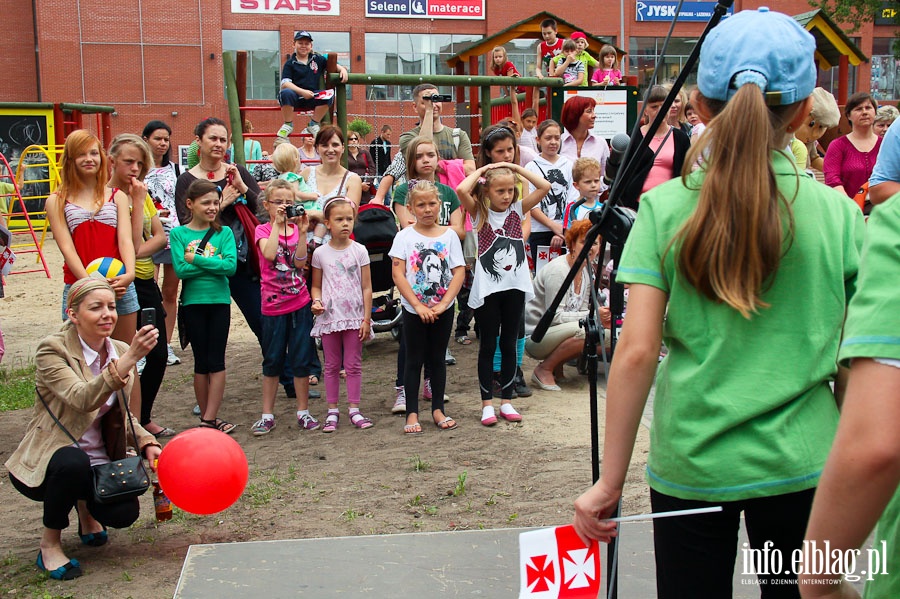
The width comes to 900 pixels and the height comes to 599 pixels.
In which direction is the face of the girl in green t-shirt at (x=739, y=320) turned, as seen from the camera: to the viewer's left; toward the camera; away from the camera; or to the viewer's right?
away from the camera

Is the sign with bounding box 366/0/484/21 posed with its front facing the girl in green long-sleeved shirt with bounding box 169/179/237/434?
yes

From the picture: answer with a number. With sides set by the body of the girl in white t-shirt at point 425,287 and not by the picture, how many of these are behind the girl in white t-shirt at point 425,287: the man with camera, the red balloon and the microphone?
1

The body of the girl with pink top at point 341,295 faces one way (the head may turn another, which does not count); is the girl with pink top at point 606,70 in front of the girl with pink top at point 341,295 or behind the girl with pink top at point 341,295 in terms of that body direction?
behind

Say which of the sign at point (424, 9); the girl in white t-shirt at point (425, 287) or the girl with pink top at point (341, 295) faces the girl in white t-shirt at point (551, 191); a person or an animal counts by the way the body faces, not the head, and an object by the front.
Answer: the sign

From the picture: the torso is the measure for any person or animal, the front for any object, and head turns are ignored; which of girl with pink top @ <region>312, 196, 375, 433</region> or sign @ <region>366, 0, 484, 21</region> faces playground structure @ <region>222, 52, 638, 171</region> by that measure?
the sign

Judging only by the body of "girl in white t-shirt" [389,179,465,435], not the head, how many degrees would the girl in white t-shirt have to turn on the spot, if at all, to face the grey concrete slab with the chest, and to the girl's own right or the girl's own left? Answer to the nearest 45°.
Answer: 0° — they already face it

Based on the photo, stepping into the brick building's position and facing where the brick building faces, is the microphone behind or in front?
in front

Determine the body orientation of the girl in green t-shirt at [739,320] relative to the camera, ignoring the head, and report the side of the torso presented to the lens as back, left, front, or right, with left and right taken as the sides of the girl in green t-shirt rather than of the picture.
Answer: back

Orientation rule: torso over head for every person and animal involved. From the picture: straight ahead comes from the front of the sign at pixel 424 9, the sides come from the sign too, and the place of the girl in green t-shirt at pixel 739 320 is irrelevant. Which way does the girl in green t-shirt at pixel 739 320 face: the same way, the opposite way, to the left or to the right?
the opposite way

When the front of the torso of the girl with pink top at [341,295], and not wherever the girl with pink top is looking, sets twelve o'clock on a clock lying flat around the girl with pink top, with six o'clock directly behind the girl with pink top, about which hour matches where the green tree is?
The green tree is roughly at 7 o'clock from the girl with pink top.
